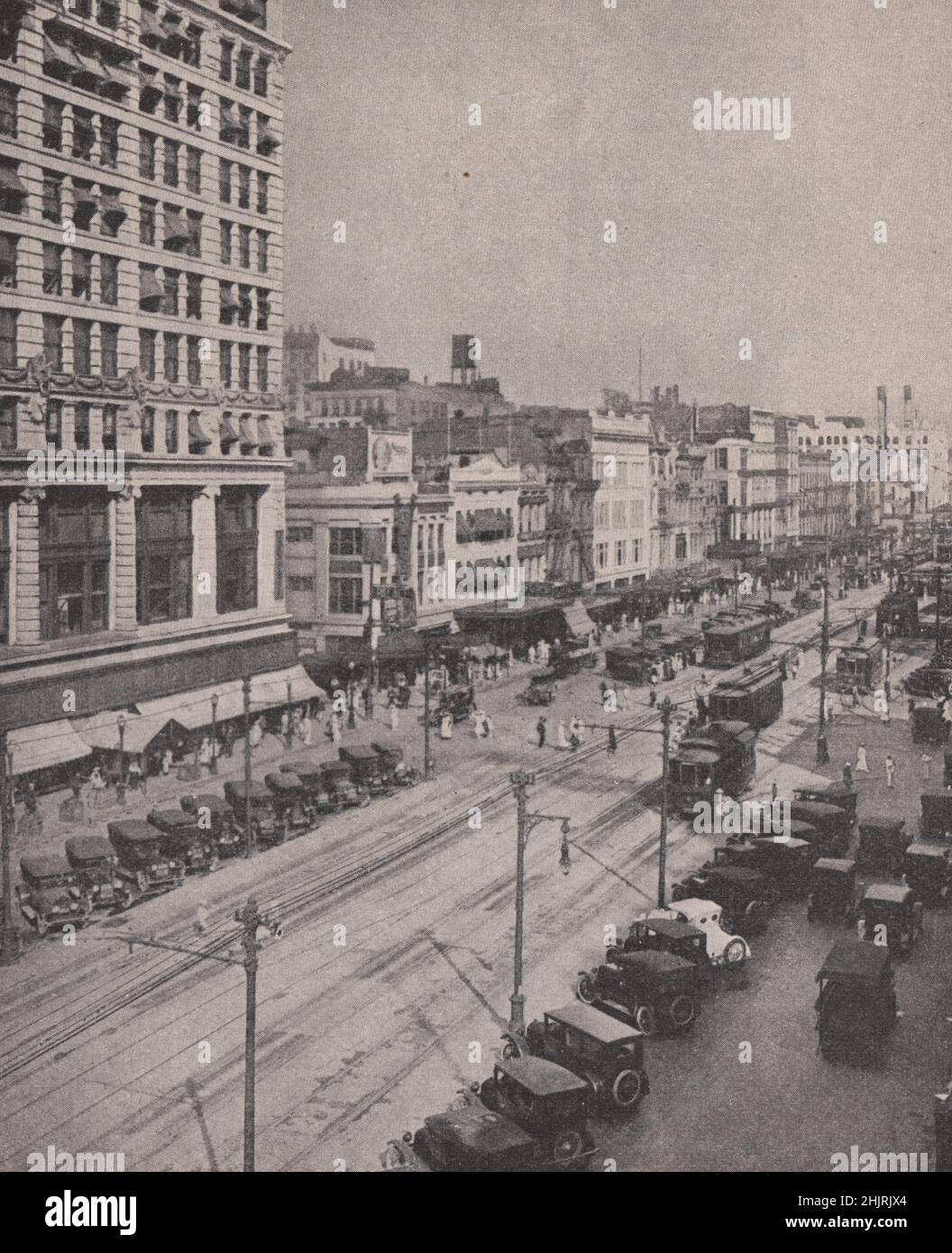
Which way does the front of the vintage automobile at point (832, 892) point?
away from the camera

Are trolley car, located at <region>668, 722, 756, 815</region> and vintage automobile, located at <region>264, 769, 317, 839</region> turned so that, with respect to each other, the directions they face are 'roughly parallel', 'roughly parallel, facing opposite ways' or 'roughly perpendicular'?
roughly perpendicular

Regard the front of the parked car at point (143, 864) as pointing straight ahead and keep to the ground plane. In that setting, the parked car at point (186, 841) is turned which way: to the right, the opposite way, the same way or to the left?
the same way

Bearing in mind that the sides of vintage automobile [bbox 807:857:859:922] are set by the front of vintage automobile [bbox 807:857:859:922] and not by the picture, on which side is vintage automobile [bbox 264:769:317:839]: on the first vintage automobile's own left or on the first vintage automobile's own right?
on the first vintage automobile's own left

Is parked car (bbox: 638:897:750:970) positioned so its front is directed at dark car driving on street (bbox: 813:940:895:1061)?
no

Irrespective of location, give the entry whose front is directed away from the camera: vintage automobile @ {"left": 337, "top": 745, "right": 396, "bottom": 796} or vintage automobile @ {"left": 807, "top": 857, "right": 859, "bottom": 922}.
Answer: vintage automobile @ {"left": 807, "top": 857, "right": 859, "bottom": 922}

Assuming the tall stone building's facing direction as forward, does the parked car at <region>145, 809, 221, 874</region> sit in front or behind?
in front

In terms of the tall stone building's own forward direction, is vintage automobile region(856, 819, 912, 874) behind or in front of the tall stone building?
in front

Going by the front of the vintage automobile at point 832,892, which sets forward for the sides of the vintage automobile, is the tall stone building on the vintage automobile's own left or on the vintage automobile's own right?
on the vintage automobile's own left
